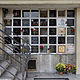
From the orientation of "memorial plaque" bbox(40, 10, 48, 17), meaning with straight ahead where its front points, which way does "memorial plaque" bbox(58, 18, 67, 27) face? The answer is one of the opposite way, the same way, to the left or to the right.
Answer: the same way

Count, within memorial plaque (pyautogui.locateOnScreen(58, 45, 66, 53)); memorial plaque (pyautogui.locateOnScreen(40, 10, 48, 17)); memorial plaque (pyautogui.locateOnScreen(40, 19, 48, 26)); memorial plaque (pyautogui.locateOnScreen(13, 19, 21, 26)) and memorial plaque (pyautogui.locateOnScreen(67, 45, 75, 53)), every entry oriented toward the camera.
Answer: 5

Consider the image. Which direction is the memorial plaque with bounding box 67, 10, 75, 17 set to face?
toward the camera

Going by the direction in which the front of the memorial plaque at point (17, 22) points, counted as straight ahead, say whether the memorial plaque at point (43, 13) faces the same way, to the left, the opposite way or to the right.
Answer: the same way

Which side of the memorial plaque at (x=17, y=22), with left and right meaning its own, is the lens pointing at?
front

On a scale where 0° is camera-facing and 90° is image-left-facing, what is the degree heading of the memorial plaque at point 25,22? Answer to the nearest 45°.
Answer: approximately 0°

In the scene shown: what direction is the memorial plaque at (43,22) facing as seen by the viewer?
toward the camera

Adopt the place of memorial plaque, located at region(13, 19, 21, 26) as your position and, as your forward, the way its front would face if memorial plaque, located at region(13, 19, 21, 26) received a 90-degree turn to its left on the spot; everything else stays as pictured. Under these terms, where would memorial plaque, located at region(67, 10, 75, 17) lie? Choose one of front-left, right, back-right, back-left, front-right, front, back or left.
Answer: front

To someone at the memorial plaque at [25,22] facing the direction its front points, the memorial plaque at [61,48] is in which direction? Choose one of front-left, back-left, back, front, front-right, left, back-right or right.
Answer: left

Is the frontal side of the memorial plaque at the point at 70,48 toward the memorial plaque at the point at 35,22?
no

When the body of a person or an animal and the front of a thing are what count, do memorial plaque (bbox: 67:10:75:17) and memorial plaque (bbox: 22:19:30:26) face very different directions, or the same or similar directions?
same or similar directions

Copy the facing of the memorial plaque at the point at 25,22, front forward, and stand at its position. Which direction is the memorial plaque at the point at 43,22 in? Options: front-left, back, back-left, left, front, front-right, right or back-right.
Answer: left

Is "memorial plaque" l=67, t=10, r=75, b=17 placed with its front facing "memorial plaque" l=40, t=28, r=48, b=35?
no

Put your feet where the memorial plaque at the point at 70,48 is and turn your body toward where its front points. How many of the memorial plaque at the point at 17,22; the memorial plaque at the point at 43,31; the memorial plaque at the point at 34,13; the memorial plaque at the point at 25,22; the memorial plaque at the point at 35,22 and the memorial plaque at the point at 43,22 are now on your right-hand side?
6

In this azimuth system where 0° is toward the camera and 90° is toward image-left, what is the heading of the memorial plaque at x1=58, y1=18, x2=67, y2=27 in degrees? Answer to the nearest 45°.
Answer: approximately 0°

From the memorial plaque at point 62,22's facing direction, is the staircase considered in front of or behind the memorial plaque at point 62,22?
in front

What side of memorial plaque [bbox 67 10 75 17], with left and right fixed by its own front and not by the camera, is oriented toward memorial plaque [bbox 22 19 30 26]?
right

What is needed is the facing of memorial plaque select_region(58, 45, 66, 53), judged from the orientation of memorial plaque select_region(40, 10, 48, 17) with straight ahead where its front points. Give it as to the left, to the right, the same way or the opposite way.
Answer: the same way

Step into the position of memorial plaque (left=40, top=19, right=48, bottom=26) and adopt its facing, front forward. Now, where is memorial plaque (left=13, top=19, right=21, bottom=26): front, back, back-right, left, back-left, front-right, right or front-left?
right
